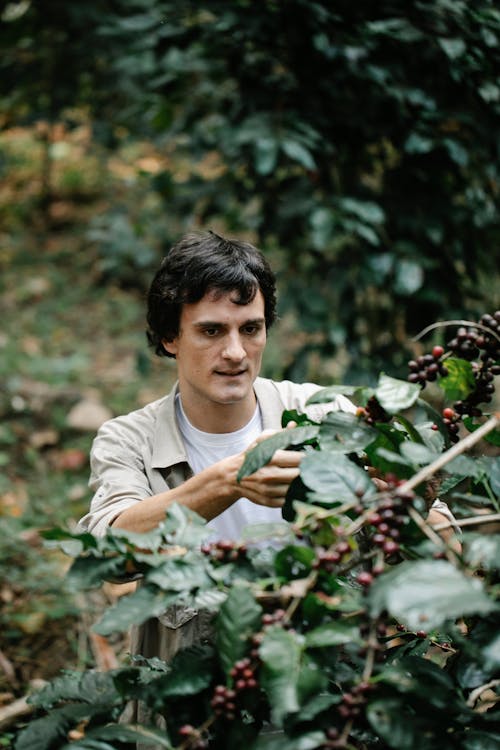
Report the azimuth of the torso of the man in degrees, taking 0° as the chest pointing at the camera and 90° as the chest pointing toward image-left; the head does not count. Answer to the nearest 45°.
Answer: approximately 315°

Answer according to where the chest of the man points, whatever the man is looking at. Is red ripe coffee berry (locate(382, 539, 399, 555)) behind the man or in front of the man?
in front
